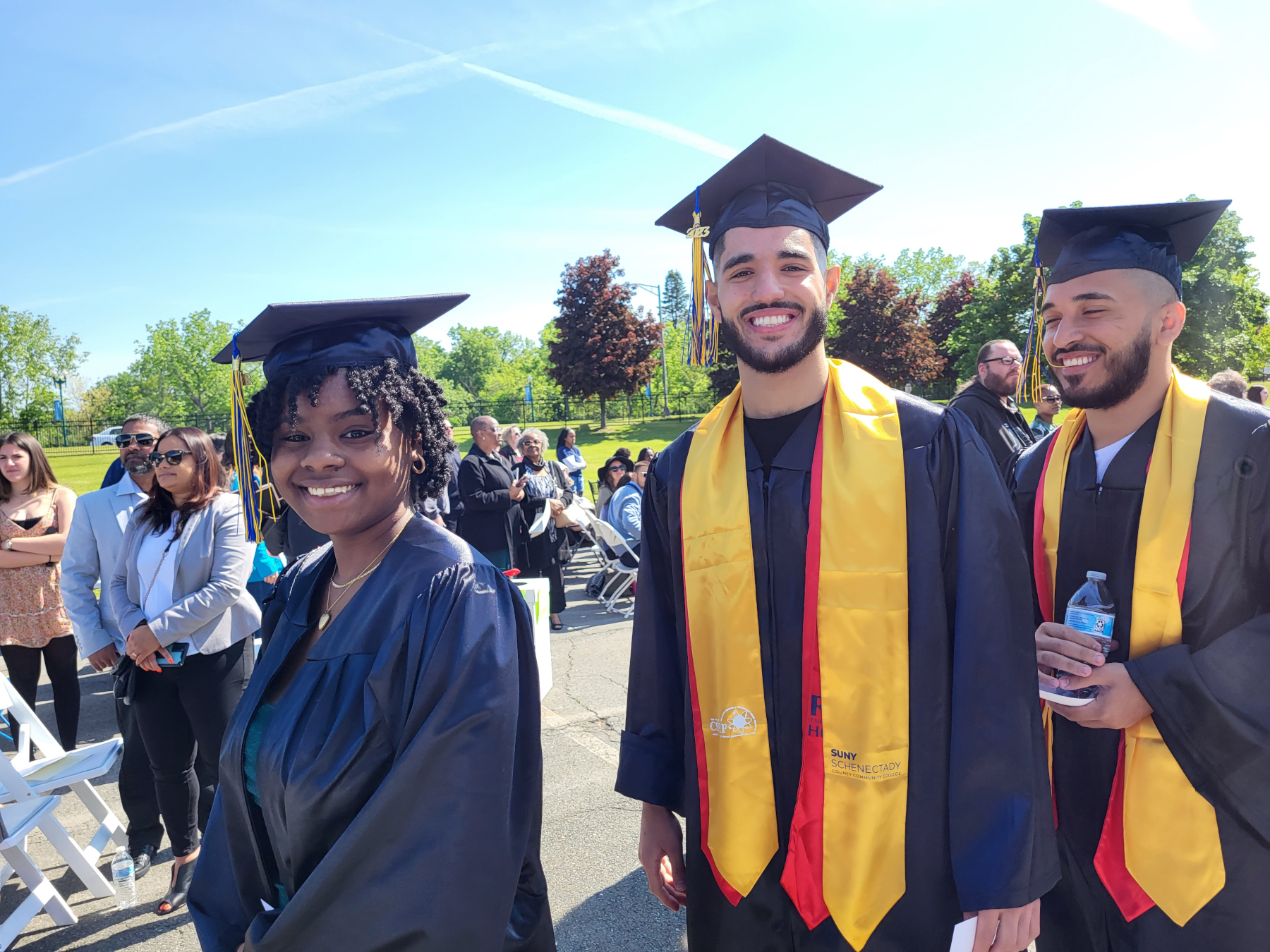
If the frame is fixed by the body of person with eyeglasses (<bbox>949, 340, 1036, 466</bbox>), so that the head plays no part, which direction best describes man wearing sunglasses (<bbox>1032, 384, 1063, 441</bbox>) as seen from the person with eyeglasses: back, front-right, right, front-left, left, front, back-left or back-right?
back-left

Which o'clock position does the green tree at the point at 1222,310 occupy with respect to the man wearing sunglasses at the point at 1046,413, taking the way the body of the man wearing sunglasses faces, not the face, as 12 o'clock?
The green tree is roughly at 8 o'clock from the man wearing sunglasses.

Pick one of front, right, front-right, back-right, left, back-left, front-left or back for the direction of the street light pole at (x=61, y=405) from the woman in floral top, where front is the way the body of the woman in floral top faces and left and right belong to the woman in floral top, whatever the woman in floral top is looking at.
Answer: back-right

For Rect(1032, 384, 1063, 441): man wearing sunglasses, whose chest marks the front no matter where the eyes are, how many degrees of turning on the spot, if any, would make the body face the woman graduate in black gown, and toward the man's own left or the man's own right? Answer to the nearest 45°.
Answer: approximately 45° to the man's own right

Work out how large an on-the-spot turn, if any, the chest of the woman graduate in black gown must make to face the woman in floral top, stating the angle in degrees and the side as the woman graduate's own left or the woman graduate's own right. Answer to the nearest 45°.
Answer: approximately 90° to the woman graduate's own right

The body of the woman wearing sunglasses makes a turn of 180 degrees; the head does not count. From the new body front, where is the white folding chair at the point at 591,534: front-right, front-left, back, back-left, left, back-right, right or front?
front

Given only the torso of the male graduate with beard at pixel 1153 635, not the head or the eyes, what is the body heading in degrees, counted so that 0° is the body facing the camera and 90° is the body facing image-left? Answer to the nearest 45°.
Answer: approximately 45°
